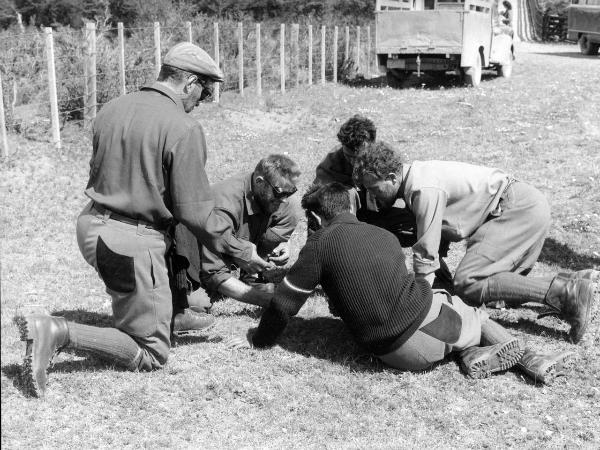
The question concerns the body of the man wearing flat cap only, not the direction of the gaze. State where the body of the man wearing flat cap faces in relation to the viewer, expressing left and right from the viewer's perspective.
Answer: facing away from the viewer and to the right of the viewer

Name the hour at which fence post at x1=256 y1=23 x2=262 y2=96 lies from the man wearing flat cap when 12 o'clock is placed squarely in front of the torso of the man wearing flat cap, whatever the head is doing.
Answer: The fence post is roughly at 11 o'clock from the man wearing flat cap.

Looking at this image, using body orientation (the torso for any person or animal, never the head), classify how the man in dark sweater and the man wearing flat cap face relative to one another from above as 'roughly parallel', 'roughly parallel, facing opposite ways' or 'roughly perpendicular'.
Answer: roughly perpendicular

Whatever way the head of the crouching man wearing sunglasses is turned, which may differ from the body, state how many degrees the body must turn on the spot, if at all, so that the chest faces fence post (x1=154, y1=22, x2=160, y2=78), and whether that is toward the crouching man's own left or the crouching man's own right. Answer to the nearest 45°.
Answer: approximately 135° to the crouching man's own left

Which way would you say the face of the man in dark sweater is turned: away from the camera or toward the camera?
away from the camera

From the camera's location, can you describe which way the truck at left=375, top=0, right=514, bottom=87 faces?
facing away from the viewer and to the right of the viewer

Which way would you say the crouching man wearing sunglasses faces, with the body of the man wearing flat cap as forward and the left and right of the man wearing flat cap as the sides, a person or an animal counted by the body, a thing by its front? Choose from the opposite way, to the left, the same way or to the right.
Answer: to the right

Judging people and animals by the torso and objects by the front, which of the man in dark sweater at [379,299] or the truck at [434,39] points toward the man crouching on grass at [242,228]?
the man in dark sweater

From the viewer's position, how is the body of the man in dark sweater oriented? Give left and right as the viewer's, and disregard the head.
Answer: facing away from the viewer and to the left of the viewer

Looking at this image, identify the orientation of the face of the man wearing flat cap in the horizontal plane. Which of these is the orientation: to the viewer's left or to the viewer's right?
to the viewer's right

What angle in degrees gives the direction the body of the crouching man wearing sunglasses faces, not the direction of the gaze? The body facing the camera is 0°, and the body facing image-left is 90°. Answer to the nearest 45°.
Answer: approximately 315°

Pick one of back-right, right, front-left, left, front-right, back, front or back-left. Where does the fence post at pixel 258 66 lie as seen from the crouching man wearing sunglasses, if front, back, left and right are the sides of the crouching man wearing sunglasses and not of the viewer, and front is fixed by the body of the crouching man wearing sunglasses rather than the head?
back-left
